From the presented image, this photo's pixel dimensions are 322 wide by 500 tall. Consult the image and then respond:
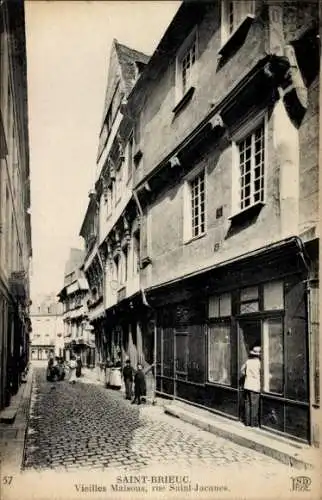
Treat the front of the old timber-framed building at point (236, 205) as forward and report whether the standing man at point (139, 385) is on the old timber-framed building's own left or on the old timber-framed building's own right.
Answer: on the old timber-framed building's own right

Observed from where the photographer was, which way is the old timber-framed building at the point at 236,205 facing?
facing the viewer and to the left of the viewer
